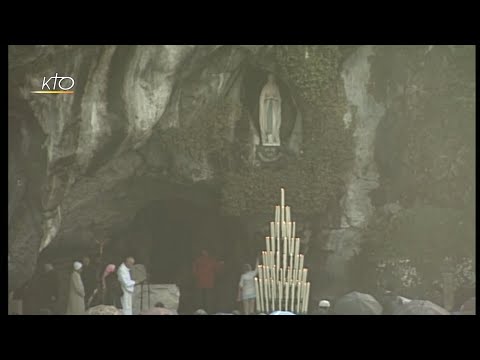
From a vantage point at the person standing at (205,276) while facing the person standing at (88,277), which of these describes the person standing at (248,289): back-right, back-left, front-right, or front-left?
back-left

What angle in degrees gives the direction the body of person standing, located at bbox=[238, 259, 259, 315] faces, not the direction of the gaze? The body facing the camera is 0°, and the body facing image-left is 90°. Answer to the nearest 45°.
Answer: approximately 225°

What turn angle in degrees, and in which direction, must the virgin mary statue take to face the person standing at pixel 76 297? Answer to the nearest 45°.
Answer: approximately 90° to its right

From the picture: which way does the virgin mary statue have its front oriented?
toward the camera

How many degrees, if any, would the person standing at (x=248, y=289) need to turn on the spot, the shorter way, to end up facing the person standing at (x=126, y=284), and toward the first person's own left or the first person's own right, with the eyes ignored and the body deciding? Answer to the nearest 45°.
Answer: approximately 135° to the first person's own left

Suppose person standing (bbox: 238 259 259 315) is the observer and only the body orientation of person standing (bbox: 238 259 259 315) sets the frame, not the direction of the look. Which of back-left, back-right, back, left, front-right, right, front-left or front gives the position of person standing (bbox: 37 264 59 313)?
back-left
